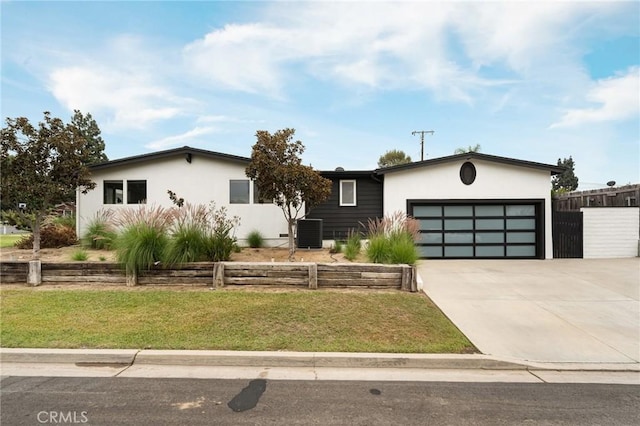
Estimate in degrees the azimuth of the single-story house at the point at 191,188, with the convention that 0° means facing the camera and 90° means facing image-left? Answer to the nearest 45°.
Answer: approximately 0°

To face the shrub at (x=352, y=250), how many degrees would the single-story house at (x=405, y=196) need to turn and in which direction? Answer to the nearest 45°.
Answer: approximately 45° to its right

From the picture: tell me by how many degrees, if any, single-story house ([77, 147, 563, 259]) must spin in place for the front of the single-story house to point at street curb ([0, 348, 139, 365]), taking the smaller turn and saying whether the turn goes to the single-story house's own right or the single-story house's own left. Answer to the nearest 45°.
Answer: approximately 45° to the single-story house's own right

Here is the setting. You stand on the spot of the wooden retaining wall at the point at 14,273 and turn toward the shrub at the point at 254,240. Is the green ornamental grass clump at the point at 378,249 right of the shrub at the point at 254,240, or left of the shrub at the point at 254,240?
right

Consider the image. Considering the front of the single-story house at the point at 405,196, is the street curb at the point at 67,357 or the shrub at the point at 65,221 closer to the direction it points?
the street curb

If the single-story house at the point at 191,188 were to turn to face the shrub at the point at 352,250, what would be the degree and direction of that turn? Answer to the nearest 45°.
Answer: approximately 45° to its left

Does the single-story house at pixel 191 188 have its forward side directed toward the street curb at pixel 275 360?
yes

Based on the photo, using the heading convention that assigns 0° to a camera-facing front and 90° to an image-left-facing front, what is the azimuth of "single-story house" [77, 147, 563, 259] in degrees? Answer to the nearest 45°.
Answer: approximately 0°

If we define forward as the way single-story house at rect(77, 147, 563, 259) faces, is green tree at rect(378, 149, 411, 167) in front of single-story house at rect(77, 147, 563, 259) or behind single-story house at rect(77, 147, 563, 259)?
behind
